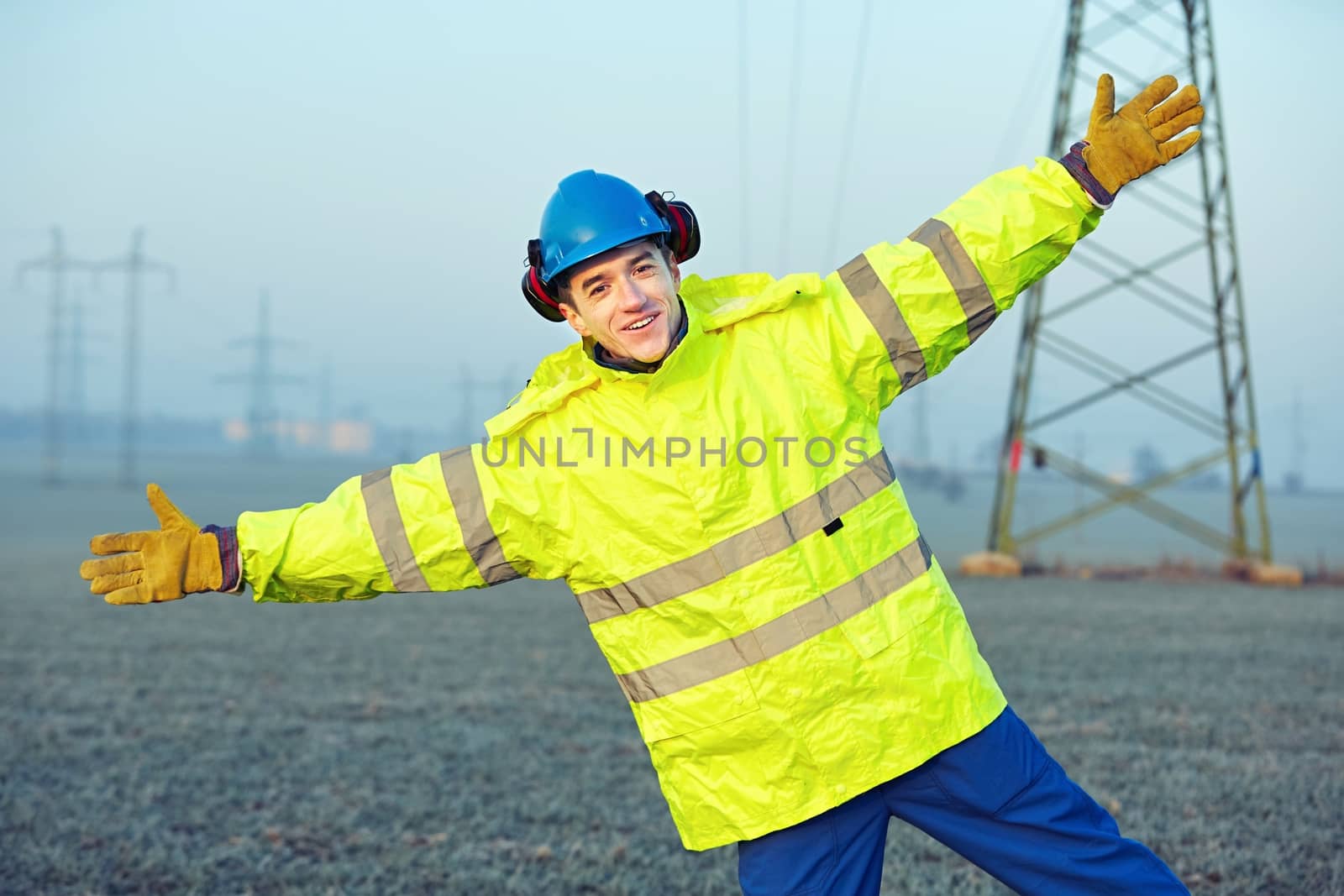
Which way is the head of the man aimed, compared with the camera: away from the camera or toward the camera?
toward the camera

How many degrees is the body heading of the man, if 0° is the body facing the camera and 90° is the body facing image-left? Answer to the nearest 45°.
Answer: approximately 0°
